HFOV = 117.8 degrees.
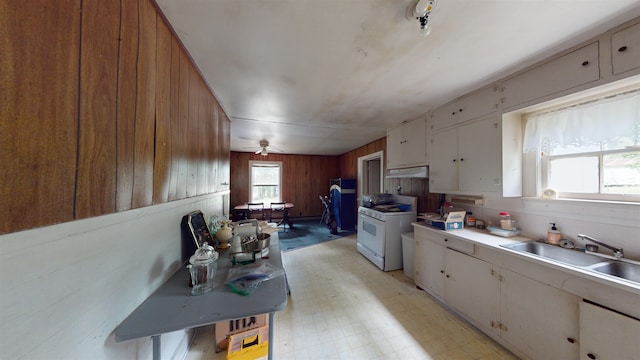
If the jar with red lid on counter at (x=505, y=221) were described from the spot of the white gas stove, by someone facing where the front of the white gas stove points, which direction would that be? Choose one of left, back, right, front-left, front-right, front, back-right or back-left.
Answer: left

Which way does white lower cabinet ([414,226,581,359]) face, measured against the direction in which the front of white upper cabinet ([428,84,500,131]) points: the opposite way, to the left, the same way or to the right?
the same way

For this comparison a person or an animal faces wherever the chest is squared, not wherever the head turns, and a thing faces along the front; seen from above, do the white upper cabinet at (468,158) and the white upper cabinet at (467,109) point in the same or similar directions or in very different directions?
same or similar directions

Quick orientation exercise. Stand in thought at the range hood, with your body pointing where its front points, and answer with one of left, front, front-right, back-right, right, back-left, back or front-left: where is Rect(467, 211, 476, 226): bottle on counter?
left

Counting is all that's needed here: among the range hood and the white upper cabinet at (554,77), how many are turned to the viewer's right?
0

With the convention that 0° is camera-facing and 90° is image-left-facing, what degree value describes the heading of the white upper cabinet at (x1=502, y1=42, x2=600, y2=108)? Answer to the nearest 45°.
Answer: approximately 45°

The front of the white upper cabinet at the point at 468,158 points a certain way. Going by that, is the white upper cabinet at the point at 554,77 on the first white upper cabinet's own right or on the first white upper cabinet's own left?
on the first white upper cabinet's own left

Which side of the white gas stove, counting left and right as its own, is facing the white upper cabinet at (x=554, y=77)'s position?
left

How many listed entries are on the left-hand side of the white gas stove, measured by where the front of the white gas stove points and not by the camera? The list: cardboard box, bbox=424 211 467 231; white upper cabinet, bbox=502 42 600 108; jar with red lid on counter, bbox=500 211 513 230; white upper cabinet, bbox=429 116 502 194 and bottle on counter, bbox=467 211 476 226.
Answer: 5

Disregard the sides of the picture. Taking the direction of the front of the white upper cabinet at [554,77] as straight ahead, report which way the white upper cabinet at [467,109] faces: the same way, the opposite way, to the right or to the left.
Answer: the same way

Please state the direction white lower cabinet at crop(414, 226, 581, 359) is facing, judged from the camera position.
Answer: facing the viewer and to the left of the viewer

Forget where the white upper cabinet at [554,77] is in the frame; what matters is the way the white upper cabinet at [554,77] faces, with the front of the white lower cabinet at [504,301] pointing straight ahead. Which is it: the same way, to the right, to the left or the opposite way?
the same way
